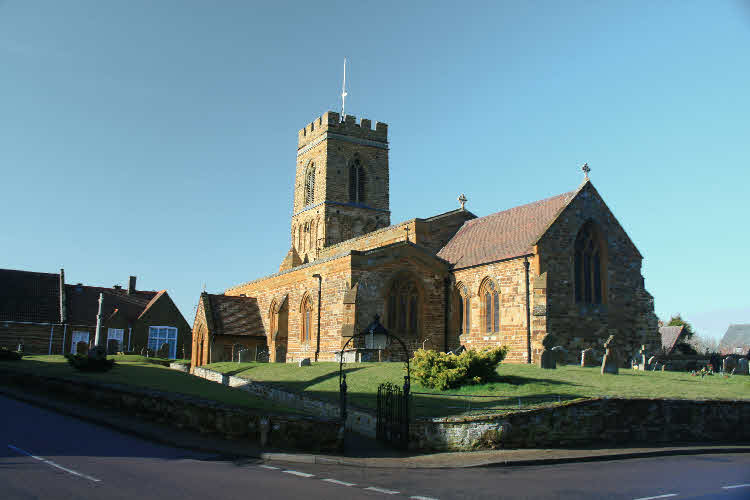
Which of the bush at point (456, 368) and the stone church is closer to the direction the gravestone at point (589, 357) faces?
the bush

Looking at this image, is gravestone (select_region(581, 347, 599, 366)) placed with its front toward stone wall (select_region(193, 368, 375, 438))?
no

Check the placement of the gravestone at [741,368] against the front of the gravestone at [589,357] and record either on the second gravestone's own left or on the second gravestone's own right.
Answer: on the second gravestone's own left

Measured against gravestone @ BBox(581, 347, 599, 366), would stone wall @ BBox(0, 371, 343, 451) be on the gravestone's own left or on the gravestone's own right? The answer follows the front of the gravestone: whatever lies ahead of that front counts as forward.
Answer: on the gravestone's own right

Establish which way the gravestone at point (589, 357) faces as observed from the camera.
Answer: facing the viewer and to the right of the viewer

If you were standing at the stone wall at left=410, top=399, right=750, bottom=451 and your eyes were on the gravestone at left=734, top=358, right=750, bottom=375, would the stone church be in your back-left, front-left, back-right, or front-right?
front-left

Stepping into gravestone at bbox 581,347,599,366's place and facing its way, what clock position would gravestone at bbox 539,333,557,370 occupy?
gravestone at bbox 539,333,557,370 is roughly at 2 o'clock from gravestone at bbox 581,347,599,366.

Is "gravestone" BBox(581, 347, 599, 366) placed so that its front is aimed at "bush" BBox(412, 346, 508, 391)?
no

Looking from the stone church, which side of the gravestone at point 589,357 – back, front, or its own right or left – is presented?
back

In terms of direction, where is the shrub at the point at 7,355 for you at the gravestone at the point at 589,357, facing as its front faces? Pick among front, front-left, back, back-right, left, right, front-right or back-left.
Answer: back-right

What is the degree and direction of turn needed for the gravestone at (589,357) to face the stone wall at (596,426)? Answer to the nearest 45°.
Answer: approximately 45° to its right
